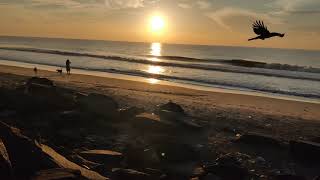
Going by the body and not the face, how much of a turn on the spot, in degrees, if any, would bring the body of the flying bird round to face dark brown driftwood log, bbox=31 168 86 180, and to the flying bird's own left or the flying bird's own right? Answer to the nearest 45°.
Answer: approximately 135° to the flying bird's own right

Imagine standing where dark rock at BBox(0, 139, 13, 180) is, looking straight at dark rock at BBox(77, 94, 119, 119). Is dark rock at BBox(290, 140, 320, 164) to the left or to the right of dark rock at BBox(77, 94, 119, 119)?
right

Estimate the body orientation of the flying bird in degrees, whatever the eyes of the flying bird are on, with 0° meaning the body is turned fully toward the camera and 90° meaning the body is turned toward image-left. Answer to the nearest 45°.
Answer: approximately 270°

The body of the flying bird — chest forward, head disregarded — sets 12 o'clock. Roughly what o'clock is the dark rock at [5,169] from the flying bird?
The dark rock is roughly at 5 o'clock from the flying bird.

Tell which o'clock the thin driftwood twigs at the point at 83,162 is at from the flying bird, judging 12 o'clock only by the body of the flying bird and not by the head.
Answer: The thin driftwood twigs is roughly at 6 o'clock from the flying bird.

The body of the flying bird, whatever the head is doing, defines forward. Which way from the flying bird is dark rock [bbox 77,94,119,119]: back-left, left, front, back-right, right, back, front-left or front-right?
back-left
